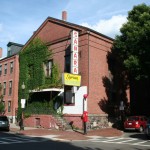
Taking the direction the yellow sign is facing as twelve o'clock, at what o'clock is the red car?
The red car is roughly at 9 o'clock from the yellow sign.

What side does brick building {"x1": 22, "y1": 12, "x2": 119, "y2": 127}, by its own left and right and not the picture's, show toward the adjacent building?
right

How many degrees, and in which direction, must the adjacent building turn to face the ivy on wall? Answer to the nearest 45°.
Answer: approximately 90° to its left

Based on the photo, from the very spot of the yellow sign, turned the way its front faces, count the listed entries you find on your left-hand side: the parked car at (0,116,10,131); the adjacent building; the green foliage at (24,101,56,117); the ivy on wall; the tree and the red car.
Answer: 2

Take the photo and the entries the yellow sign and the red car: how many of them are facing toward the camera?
1

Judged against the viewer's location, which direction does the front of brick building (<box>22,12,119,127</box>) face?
facing the viewer and to the left of the viewer

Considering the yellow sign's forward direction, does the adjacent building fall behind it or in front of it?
behind

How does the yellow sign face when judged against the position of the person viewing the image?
facing the viewer
